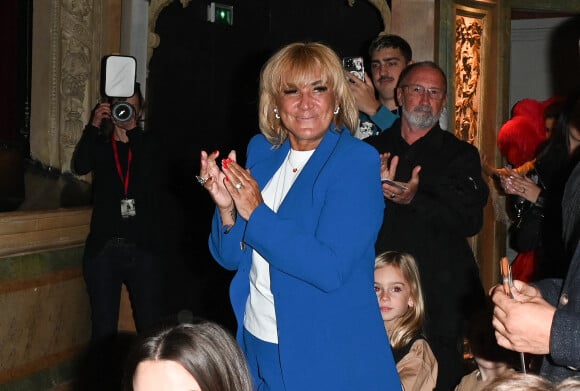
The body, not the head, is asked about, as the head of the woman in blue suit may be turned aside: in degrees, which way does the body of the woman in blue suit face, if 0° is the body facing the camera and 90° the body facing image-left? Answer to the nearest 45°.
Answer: approximately 45°

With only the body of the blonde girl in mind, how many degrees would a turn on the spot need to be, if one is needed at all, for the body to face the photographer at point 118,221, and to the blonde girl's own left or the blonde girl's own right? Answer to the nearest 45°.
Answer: approximately 90° to the blonde girl's own right

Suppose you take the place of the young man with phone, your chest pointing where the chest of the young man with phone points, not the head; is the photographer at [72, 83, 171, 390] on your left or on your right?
on your right

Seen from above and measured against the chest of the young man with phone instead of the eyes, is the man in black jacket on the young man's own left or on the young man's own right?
on the young man's own left

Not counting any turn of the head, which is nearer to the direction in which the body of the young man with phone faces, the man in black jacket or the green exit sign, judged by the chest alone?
the man in black jacket

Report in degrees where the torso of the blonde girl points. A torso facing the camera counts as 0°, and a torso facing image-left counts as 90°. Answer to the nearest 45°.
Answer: approximately 45°

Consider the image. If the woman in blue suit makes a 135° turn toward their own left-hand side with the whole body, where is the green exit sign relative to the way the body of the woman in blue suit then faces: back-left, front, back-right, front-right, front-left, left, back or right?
left

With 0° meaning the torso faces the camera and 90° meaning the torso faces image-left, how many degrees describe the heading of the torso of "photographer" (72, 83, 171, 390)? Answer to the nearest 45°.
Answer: approximately 0°
